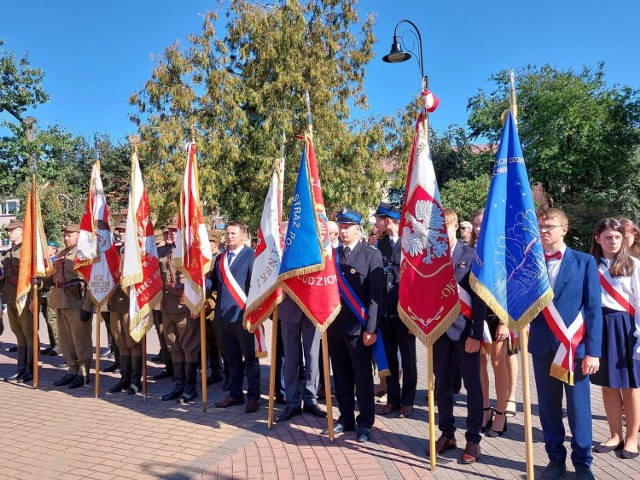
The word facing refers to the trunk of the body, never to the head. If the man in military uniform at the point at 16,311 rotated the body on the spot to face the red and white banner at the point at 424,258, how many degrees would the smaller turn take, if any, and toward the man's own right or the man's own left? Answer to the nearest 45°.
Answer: approximately 90° to the man's own left

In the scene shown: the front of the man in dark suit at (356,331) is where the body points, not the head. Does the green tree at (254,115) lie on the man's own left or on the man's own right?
on the man's own right

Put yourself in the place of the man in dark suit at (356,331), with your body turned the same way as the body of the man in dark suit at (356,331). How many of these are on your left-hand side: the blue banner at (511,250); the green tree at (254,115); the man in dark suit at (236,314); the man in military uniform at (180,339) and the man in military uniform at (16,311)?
1

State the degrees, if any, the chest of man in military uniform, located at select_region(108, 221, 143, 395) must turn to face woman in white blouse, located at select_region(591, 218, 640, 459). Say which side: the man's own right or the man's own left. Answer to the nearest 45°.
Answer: approximately 90° to the man's own left

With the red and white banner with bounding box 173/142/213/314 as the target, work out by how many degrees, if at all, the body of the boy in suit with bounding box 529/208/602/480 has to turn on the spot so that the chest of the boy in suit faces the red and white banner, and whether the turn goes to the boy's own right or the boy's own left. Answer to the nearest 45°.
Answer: approximately 45° to the boy's own right

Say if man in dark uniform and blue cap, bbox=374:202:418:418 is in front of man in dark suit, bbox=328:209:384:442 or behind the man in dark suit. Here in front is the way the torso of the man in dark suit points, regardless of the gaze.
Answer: behind

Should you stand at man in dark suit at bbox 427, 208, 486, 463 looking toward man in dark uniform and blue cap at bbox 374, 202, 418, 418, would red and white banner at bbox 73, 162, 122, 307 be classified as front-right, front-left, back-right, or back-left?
front-left

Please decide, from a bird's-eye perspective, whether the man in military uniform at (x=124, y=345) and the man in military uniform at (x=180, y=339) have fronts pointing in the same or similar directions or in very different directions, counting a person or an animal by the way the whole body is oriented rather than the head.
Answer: same or similar directions

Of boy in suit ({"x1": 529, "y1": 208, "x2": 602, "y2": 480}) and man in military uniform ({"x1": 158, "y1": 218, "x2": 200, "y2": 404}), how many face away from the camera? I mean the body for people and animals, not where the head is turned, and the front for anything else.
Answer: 0

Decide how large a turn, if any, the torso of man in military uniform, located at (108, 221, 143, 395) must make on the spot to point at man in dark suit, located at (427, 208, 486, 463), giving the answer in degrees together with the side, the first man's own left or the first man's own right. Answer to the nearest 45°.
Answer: approximately 90° to the first man's own left

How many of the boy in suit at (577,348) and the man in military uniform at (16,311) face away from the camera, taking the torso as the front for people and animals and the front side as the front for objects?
0

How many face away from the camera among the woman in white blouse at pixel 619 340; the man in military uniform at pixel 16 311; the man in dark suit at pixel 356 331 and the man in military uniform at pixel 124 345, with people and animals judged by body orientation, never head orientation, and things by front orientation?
0

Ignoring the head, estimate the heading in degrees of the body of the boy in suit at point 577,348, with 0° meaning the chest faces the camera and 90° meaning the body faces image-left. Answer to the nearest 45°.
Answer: approximately 45°

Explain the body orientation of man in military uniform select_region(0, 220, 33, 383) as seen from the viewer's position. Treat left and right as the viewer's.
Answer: facing the viewer and to the left of the viewer

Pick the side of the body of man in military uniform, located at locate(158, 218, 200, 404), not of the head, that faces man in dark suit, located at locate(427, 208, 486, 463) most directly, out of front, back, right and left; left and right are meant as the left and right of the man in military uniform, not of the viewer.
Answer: left

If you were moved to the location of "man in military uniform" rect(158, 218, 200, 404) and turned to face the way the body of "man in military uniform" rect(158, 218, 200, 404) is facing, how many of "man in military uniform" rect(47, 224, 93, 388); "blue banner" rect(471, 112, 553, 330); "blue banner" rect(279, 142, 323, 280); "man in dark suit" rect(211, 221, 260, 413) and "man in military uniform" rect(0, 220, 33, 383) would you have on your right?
2

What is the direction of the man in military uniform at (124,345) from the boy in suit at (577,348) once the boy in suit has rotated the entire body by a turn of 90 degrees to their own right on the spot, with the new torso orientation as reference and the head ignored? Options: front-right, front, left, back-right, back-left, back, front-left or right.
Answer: front-left

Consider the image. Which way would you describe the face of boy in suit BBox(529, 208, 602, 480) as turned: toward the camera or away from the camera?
toward the camera

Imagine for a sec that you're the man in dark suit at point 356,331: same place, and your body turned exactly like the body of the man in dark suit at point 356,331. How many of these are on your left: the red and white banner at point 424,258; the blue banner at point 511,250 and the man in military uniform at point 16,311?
2
